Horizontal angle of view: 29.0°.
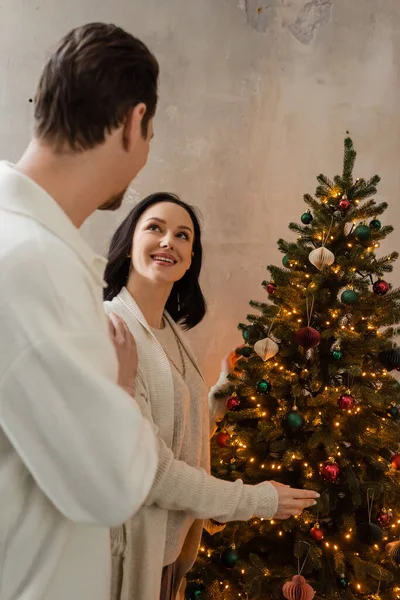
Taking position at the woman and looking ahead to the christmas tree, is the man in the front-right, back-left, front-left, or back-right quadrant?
back-right

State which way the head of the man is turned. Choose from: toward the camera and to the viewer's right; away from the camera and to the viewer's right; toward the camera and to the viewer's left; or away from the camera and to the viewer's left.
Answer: away from the camera and to the viewer's right

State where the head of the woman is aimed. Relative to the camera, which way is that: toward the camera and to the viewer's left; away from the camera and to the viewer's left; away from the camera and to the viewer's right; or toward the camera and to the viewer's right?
toward the camera and to the viewer's left

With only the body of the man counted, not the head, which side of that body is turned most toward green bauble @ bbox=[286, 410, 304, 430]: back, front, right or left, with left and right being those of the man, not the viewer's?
front

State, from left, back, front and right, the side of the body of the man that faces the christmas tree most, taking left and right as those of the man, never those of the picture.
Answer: front

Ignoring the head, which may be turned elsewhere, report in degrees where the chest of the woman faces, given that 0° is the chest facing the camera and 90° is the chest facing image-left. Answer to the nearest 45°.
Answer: approximately 315°

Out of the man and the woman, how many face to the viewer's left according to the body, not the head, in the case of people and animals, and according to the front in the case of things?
0

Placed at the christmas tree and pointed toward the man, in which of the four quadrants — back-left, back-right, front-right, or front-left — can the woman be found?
front-right

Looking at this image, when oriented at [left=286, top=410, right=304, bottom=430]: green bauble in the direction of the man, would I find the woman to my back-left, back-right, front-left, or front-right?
front-right

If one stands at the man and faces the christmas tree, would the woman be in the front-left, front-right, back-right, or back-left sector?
front-left

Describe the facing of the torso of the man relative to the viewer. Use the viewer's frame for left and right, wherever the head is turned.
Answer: facing away from the viewer and to the right of the viewer
